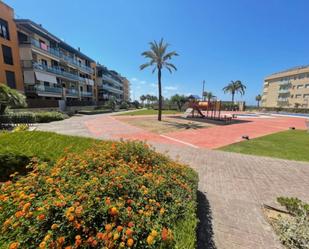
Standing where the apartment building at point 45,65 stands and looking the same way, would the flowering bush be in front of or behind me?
in front

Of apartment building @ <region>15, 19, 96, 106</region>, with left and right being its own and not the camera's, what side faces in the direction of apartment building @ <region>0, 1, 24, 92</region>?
right

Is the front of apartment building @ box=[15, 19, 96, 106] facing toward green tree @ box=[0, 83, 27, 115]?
no

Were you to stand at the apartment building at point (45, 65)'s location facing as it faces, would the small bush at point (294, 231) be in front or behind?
in front

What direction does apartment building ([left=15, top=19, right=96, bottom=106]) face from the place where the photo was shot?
facing the viewer and to the right of the viewer

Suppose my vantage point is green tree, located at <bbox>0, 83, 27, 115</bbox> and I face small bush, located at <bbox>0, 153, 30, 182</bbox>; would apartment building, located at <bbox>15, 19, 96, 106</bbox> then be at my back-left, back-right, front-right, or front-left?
back-left

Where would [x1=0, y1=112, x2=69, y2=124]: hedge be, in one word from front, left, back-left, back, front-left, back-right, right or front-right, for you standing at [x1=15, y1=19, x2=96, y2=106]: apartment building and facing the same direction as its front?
front-right

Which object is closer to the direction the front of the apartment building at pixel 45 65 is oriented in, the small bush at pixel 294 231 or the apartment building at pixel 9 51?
the small bush

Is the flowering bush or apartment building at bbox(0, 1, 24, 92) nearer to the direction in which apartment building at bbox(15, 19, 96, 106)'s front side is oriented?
the flowering bush
